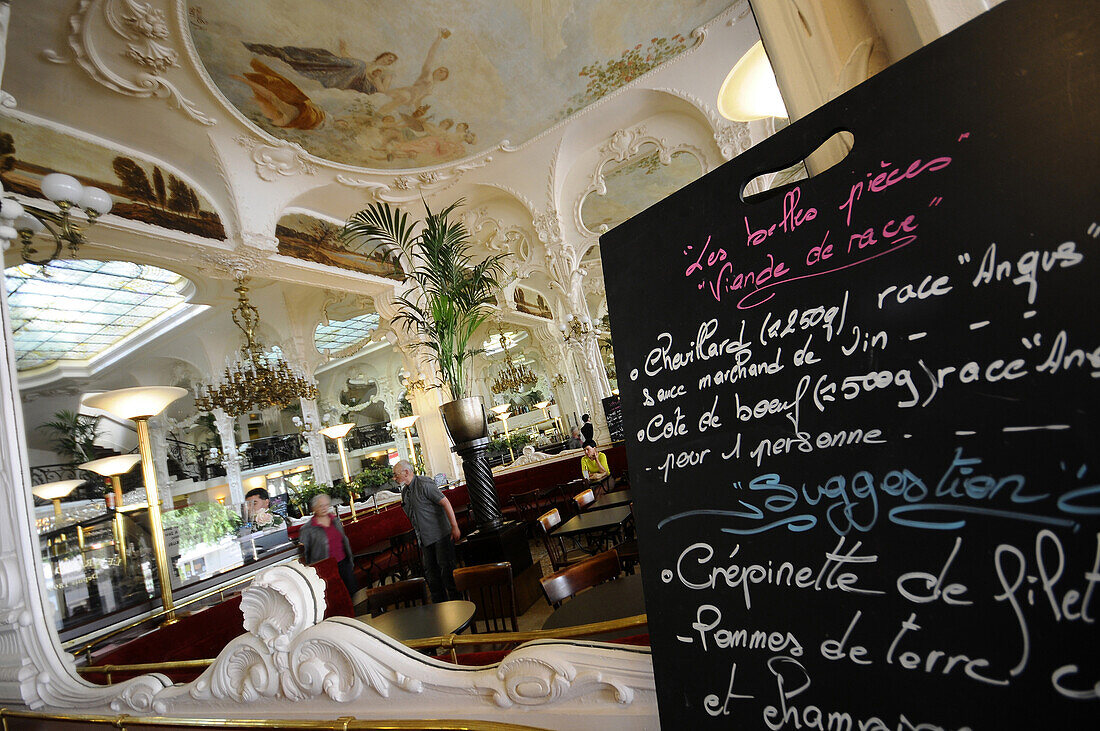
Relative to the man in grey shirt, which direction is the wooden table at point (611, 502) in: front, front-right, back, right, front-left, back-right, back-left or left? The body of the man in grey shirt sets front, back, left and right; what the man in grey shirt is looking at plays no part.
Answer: back-left

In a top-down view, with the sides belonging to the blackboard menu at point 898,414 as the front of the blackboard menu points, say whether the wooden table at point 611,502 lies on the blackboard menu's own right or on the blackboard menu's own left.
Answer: on the blackboard menu's own right

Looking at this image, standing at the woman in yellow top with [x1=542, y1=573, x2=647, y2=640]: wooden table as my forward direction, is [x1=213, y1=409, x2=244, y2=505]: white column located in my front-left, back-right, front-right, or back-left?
back-right

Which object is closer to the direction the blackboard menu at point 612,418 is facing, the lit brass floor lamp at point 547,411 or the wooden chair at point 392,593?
the wooden chair
